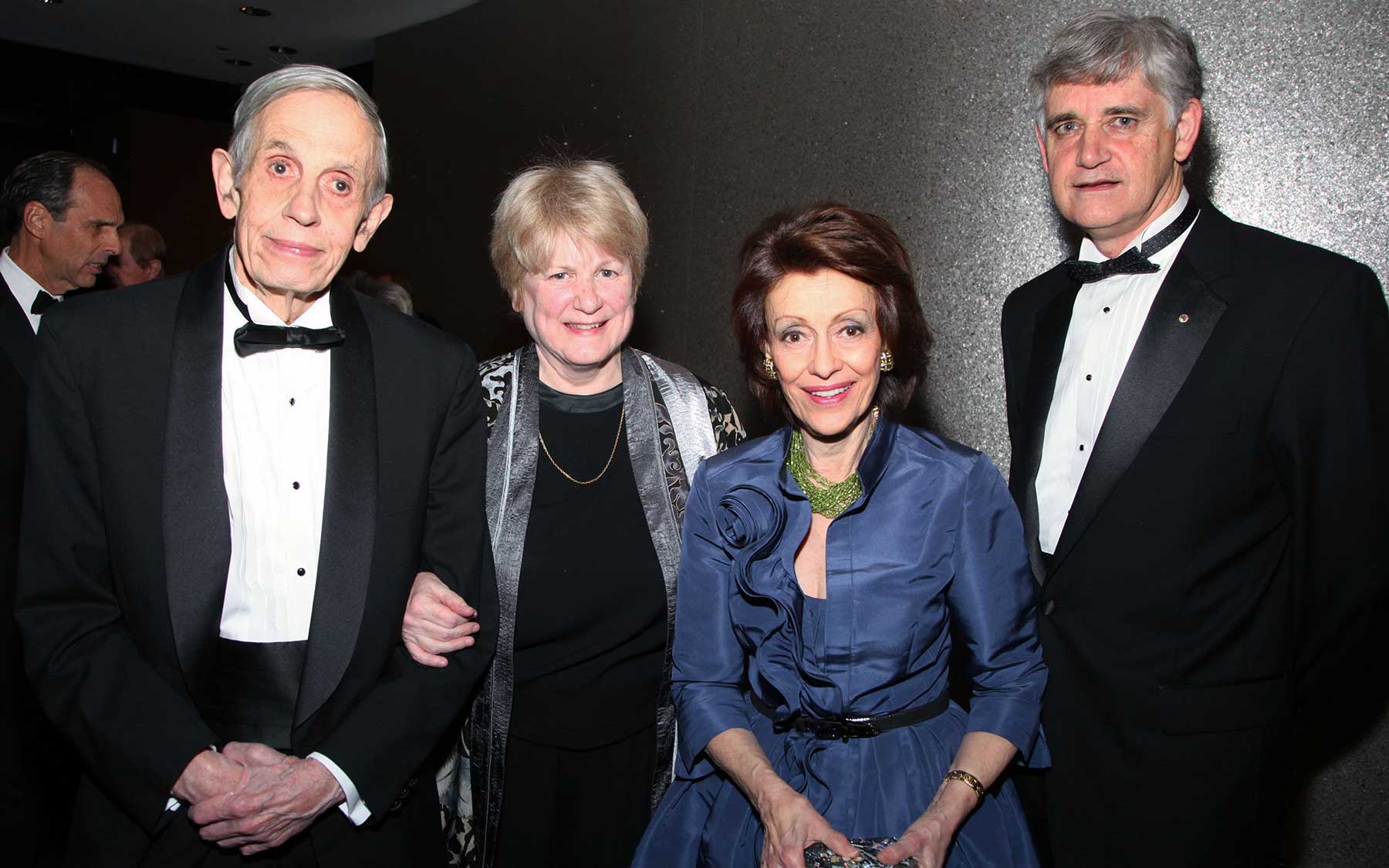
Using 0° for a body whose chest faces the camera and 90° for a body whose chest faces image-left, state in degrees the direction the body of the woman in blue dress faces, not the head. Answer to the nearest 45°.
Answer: approximately 0°

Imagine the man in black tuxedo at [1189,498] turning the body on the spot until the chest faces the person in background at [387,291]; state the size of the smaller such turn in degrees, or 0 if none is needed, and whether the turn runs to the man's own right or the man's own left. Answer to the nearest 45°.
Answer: approximately 90° to the man's own right

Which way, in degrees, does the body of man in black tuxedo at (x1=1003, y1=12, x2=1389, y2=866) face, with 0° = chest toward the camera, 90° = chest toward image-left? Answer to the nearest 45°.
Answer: approximately 45°

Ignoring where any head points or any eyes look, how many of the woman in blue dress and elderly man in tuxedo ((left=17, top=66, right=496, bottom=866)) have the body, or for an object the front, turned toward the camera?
2

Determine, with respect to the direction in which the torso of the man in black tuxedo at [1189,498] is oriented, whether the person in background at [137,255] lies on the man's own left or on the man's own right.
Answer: on the man's own right

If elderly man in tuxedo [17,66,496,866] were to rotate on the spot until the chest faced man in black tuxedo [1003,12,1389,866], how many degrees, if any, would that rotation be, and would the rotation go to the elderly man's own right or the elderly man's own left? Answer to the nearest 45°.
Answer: approximately 90° to the elderly man's own left

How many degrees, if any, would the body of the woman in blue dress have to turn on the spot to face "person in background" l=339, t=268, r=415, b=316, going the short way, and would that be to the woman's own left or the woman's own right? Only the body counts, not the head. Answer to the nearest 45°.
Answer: approximately 135° to the woman's own right

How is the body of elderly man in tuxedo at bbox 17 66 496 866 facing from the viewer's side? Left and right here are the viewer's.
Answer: facing the viewer

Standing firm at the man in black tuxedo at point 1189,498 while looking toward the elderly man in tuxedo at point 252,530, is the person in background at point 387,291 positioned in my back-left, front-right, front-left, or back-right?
front-right

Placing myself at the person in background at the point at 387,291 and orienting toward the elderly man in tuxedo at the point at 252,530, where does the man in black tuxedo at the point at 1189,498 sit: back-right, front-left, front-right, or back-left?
front-left

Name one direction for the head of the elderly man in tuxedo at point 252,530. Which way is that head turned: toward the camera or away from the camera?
toward the camera

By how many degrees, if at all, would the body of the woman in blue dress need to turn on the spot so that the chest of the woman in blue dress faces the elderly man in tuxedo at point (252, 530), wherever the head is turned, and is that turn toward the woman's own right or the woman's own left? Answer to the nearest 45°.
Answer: approximately 90° to the woman's own right

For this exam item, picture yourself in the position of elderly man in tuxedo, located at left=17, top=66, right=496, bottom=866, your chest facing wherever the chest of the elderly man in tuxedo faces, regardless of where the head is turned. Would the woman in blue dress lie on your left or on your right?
on your left
